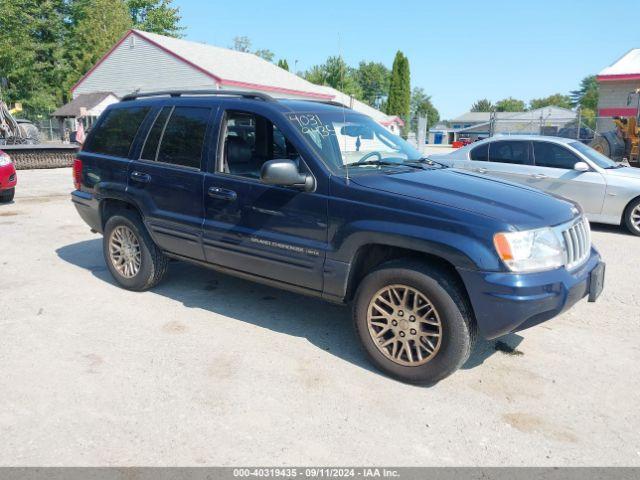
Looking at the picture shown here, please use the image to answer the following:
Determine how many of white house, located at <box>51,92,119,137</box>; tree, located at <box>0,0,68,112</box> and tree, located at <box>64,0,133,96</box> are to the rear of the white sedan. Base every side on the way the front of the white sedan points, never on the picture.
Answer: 3

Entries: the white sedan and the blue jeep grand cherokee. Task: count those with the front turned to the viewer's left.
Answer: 0

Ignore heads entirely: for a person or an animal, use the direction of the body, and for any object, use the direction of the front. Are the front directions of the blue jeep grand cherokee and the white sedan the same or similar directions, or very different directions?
same or similar directions

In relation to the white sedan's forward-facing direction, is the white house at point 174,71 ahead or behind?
behind

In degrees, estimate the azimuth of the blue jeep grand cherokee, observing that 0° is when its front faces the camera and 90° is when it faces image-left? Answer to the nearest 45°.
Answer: approximately 315°

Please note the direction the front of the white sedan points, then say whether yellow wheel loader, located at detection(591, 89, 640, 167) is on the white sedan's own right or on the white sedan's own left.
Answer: on the white sedan's own left

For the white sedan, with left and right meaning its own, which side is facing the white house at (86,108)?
back

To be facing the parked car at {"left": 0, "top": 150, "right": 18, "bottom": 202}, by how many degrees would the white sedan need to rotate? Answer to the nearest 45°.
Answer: approximately 135° to its right

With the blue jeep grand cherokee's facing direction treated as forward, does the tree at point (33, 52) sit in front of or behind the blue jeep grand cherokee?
behind

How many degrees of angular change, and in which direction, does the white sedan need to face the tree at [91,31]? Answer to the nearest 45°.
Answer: approximately 180°

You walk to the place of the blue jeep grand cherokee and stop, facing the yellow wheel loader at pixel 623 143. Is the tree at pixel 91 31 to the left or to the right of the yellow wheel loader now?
left

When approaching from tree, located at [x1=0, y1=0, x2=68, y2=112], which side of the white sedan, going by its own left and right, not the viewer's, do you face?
back

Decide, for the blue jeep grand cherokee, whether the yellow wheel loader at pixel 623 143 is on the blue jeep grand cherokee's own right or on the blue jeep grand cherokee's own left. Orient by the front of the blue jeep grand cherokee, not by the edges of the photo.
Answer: on the blue jeep grand cherokee's own left

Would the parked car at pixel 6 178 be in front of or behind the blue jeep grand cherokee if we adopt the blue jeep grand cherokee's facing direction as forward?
behind

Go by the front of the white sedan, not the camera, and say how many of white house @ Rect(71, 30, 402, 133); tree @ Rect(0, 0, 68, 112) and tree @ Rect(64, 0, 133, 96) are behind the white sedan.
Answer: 3
